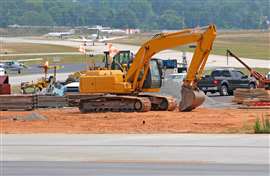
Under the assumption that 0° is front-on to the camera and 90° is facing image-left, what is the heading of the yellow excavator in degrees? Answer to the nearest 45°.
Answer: approximately 315°
